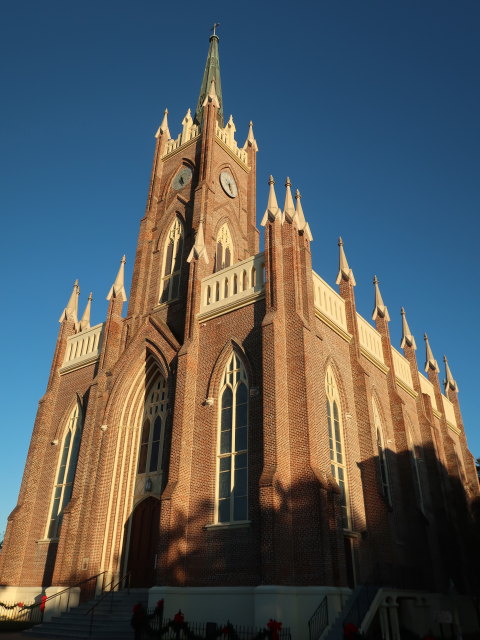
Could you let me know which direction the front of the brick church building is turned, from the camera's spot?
facing the viewer and to the left of the viewer
